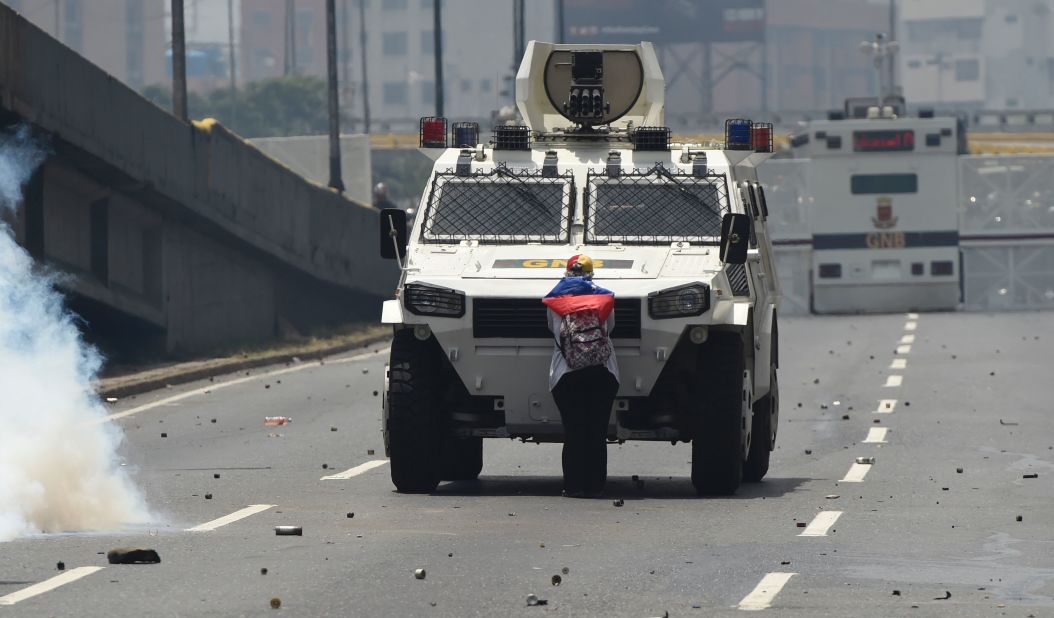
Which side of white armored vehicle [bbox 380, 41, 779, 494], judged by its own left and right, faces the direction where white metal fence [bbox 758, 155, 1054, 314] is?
back

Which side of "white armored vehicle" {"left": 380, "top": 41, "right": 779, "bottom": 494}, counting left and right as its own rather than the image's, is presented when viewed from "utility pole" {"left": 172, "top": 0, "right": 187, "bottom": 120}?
back

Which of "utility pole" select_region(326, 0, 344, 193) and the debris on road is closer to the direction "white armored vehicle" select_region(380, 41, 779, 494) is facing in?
the debris on road
